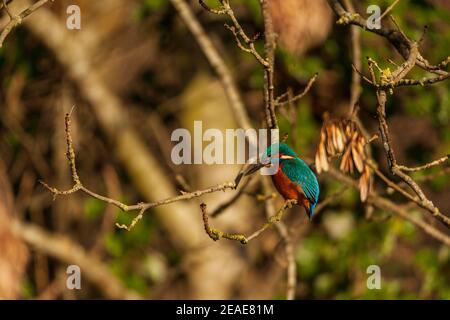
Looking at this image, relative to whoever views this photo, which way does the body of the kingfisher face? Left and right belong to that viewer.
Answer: facing to the left of the viewer
